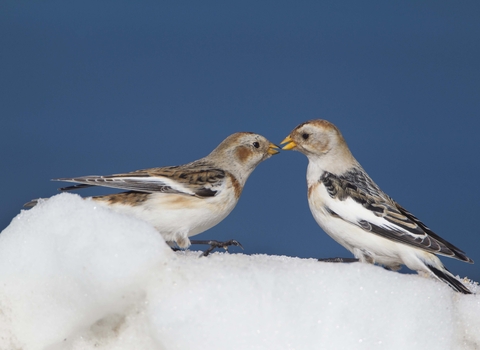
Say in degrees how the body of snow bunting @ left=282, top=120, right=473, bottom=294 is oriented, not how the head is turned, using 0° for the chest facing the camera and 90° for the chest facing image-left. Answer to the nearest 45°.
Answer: approximately 90°

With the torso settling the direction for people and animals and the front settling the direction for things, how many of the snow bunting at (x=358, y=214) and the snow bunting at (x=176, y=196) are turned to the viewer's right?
1

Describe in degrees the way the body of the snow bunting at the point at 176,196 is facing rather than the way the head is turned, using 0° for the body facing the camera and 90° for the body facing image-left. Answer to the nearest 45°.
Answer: approximately 270°

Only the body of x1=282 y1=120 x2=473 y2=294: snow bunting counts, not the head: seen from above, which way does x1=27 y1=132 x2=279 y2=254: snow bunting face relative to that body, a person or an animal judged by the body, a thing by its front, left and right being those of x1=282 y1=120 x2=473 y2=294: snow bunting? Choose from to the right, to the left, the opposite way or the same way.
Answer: the opposite way

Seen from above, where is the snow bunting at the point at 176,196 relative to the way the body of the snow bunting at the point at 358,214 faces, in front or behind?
in front

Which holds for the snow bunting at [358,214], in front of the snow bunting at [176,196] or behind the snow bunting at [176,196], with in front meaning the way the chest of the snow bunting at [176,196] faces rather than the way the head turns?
in front
